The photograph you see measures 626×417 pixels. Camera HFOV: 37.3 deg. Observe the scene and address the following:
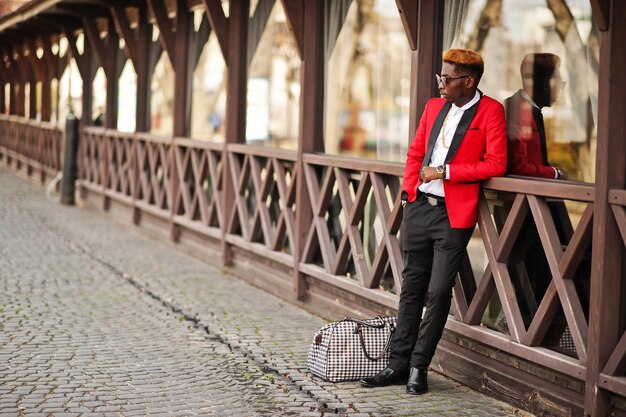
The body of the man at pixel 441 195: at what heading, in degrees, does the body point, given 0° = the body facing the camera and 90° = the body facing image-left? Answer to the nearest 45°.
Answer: approximately 45°

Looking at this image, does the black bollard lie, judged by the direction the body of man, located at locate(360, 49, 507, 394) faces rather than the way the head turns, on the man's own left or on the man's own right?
on the man's own right

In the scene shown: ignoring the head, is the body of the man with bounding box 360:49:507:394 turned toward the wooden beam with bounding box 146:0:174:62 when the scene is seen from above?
no

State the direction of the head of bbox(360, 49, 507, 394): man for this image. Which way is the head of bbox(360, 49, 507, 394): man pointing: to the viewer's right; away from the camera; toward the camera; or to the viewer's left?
to the viewer's left

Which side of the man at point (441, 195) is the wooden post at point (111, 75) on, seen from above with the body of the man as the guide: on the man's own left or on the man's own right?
on the man's own right

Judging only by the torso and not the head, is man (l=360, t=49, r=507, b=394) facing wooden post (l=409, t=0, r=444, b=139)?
no

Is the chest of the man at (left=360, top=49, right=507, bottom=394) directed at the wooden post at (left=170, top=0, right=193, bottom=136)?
no

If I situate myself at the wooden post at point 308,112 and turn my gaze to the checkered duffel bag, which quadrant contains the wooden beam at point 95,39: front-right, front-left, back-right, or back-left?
back-right

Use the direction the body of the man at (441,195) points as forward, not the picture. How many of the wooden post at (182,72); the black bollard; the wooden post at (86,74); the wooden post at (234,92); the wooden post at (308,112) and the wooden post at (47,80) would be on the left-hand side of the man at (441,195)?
0

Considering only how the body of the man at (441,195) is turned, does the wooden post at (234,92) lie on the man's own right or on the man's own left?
on the man's own right

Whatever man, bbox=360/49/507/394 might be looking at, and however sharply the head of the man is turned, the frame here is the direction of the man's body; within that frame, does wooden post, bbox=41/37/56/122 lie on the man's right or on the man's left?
on the man's right

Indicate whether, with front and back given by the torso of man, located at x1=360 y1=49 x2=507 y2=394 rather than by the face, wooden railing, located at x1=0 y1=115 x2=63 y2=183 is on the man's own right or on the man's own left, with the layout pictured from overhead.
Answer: on the man's own right

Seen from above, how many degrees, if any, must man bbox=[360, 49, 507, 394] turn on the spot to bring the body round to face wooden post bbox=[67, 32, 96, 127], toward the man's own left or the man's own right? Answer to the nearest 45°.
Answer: approximately 90° to the man's own right
